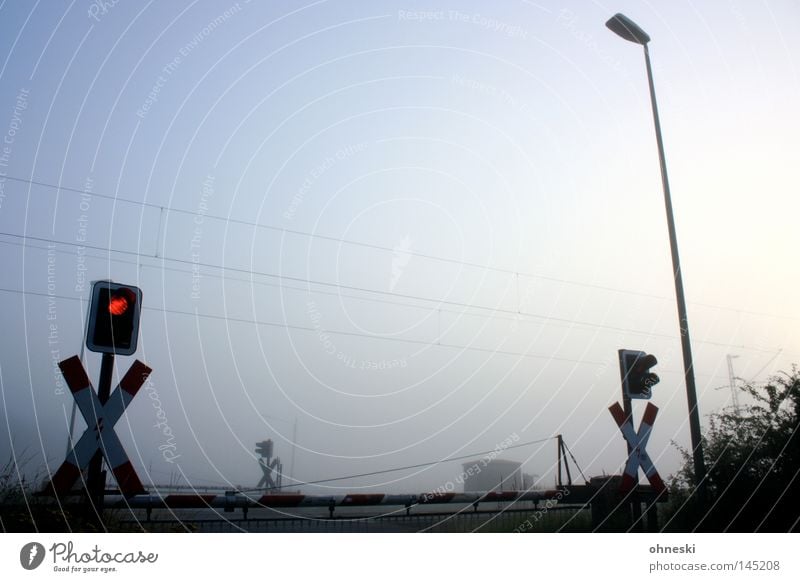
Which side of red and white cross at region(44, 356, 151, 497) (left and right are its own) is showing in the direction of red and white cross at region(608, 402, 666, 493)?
left

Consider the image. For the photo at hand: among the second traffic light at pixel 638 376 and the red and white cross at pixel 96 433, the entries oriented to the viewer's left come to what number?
0

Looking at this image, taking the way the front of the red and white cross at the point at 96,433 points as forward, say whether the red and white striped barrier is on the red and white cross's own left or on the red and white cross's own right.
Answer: on the red and white cross's own left

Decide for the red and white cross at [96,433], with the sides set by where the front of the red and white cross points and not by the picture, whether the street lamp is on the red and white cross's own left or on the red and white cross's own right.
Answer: on the red and white cross's own left

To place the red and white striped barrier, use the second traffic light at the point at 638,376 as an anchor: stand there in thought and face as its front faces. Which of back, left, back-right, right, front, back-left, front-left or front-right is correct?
right

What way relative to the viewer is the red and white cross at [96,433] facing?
toward the camera

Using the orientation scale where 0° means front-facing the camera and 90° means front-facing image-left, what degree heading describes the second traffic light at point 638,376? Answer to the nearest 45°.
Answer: approximately 315°

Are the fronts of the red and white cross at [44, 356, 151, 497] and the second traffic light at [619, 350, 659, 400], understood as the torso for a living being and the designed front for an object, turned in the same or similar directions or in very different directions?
same or similar directions
